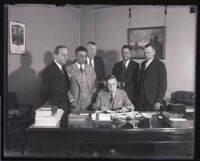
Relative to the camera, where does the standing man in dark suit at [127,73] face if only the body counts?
toward the camera

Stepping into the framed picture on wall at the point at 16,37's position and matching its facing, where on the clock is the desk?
The desk is roughly at 12 o'clock from the framed picture on wall.

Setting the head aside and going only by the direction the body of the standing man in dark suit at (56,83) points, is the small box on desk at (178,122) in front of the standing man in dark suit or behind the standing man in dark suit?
in front

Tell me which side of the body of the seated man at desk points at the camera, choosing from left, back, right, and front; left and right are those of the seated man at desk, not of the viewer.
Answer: front

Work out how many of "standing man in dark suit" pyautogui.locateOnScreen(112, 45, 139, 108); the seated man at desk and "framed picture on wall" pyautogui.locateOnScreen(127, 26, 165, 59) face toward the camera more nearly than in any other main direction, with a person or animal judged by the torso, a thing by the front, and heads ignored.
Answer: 3

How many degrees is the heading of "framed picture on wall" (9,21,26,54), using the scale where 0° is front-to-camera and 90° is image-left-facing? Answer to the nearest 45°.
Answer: approximately 315°

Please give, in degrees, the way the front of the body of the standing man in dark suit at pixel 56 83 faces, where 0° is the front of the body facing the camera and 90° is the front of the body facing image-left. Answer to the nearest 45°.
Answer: approximately 315°

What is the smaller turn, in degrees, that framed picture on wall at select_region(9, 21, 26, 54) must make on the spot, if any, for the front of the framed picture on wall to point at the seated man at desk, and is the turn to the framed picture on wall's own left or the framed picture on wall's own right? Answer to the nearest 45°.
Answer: approximately 45° to the framed picture on wall's own left
